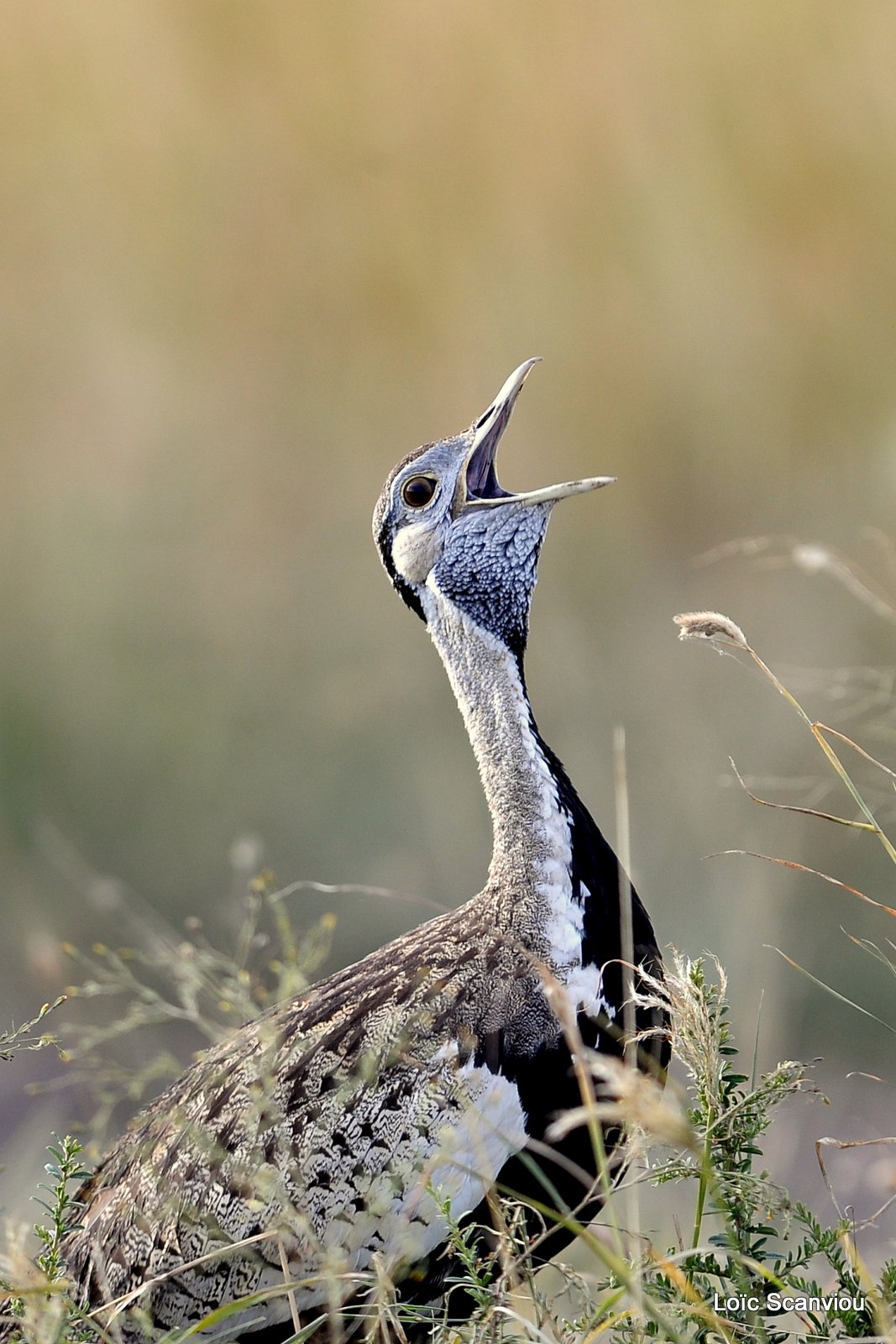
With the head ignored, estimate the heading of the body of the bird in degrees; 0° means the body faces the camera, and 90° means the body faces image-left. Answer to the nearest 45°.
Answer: approximately 270°
